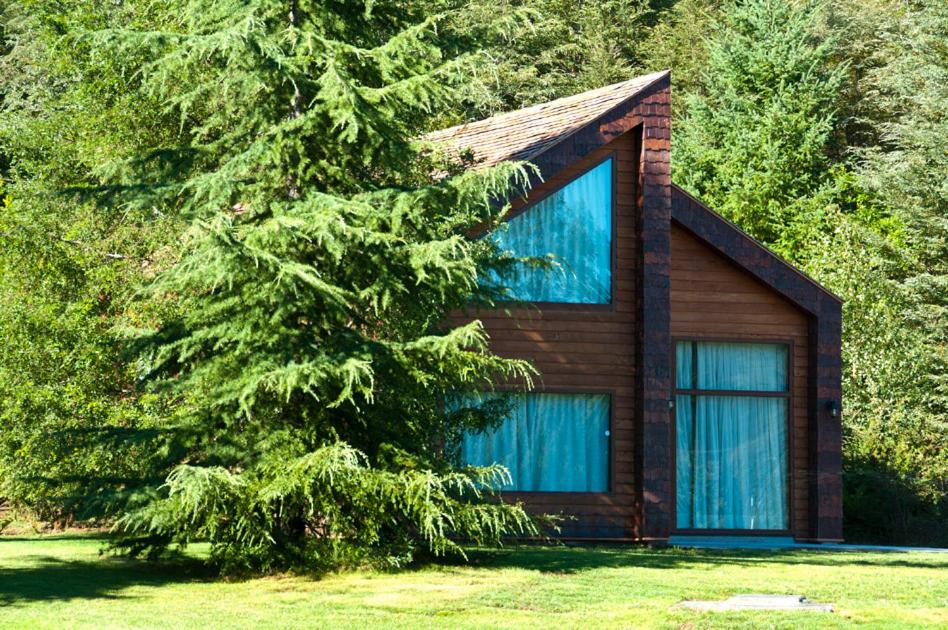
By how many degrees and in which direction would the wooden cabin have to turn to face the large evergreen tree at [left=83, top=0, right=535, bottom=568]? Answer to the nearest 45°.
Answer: approximately 45° to its right

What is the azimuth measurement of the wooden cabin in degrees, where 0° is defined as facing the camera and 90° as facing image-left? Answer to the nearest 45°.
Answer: approximately 0°
